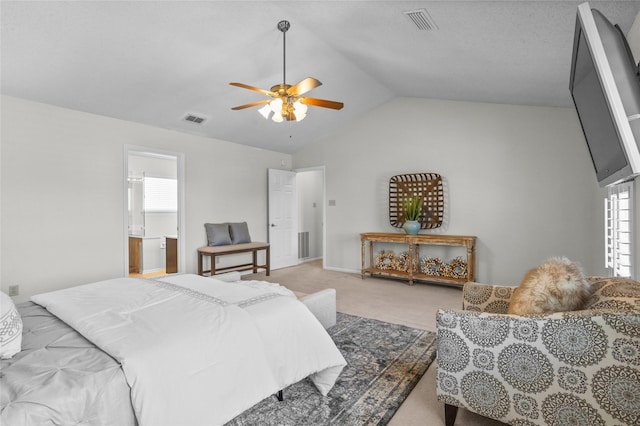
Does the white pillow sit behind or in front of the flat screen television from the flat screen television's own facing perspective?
in front

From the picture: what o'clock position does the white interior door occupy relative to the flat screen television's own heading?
The white interior door is roughly at 1 o'clock from the flat screen television.

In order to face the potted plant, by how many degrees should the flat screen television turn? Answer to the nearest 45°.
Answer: approximately 45° to its right

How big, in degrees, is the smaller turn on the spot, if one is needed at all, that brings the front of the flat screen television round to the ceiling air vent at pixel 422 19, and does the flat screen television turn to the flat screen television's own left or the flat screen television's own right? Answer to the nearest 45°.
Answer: approximately 45° to the flat screen television's own right

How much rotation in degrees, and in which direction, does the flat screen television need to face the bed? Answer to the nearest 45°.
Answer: approximately 45° to its left

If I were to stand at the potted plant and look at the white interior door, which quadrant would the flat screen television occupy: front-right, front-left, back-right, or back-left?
back-left

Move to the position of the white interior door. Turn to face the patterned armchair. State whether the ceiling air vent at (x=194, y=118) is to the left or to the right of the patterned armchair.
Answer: right

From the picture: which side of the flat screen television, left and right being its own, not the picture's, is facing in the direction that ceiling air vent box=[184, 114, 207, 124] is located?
front

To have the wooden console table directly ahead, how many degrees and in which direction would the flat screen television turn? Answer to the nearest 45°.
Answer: approximately 45° to its right

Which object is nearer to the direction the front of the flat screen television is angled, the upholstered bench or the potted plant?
the upholstered bench

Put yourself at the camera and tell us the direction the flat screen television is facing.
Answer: facing to the left of the viewer

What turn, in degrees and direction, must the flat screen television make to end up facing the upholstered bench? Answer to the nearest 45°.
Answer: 0° — it already faces it
